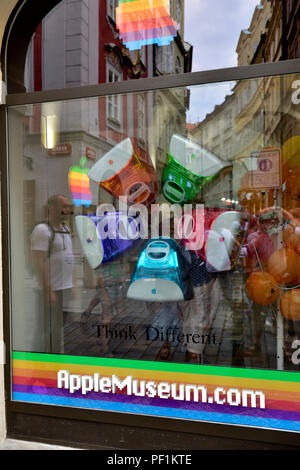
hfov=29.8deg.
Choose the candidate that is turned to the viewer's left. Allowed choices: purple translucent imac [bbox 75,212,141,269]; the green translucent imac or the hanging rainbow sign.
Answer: the purple translucent imac

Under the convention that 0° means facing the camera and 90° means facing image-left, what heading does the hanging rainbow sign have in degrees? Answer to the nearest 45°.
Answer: approximately 0°

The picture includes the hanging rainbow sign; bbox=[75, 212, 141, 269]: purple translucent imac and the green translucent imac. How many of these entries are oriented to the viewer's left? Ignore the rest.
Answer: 1

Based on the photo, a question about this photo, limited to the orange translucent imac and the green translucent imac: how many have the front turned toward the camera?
0

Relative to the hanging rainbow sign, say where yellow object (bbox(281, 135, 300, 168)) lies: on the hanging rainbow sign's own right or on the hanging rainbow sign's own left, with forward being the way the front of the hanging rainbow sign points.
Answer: on the hanging rainbow sign's own left

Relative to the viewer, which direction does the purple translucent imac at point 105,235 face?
to the viewer's left
